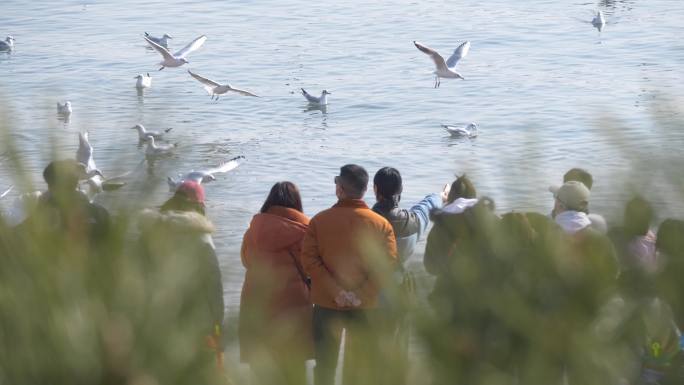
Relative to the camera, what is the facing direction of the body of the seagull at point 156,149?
to the viewer's left

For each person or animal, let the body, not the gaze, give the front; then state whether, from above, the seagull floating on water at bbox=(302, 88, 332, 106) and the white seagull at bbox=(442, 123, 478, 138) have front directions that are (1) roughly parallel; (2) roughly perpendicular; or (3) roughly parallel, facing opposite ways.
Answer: roughly parallel

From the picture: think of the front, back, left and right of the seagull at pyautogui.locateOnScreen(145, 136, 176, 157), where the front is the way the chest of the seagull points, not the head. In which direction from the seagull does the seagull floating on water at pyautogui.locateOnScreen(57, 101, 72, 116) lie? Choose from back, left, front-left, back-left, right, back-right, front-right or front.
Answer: right
